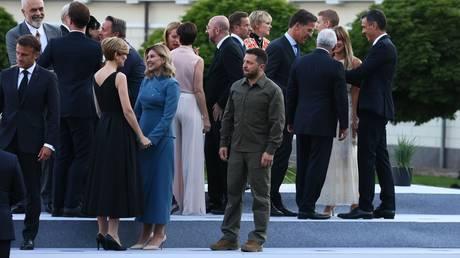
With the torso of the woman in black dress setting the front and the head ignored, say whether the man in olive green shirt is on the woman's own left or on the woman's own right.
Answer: on the woman's own right

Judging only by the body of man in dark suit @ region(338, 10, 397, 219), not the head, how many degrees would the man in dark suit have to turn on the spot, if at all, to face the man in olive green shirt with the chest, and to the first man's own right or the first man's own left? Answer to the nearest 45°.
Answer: approximately 45° to the first man's own left

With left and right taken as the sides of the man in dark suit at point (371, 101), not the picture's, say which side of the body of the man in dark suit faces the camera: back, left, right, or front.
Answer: left

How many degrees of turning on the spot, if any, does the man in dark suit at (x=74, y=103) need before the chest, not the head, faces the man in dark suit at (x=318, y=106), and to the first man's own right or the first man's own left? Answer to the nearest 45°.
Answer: approximately 90° to the first man's own right

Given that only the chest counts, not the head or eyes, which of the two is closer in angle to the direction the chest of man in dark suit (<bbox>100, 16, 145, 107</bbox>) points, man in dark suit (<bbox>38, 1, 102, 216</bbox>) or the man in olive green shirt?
the man in dark suit

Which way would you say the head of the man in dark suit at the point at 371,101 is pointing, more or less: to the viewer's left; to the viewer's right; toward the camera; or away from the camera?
to the viewer's left

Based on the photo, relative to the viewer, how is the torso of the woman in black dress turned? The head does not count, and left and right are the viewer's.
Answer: facing away from the viewer and to the right of the viewer

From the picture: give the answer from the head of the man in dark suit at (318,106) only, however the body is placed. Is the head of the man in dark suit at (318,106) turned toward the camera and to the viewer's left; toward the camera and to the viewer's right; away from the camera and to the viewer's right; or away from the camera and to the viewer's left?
away from the camera and to the viewer's right

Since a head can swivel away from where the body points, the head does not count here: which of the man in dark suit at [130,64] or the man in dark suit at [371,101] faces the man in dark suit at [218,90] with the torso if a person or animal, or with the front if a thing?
the man in dark suit at [371,101]
